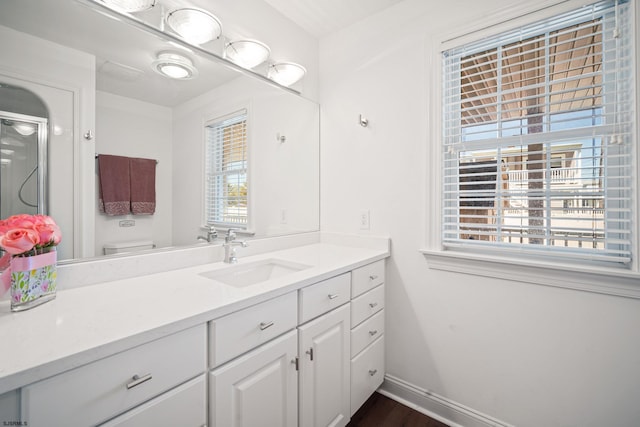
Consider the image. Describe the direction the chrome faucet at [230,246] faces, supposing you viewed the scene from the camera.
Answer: facing the viewer and to the right of the viewer

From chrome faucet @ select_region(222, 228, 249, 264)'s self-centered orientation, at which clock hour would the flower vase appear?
The flower vase is roughly at 3 o'clock from the chrome faucet.

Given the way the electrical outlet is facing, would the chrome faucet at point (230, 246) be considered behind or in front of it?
in front

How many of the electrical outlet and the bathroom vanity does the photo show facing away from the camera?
0

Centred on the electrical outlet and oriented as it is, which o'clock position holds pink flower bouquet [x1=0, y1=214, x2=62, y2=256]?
The pink flower bouquet is roughly at 12 o'clock from the electrical outlet.

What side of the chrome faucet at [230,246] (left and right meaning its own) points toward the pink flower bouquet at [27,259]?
right

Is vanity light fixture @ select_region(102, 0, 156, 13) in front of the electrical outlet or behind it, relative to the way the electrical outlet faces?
in front

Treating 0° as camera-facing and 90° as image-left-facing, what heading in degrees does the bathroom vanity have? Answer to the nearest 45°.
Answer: approximately 315°
